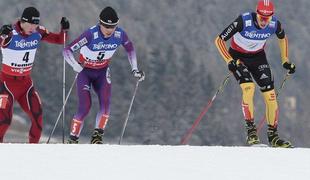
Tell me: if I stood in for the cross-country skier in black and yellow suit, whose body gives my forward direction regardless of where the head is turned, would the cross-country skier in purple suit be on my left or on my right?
on my right

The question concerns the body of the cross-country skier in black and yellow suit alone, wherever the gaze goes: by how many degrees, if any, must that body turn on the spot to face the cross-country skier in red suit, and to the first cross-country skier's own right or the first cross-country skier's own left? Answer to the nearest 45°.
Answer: approximately 135° to the first cross-country skier's own right

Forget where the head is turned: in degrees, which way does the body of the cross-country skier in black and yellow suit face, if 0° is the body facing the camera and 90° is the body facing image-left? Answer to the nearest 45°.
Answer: approximately 315°
